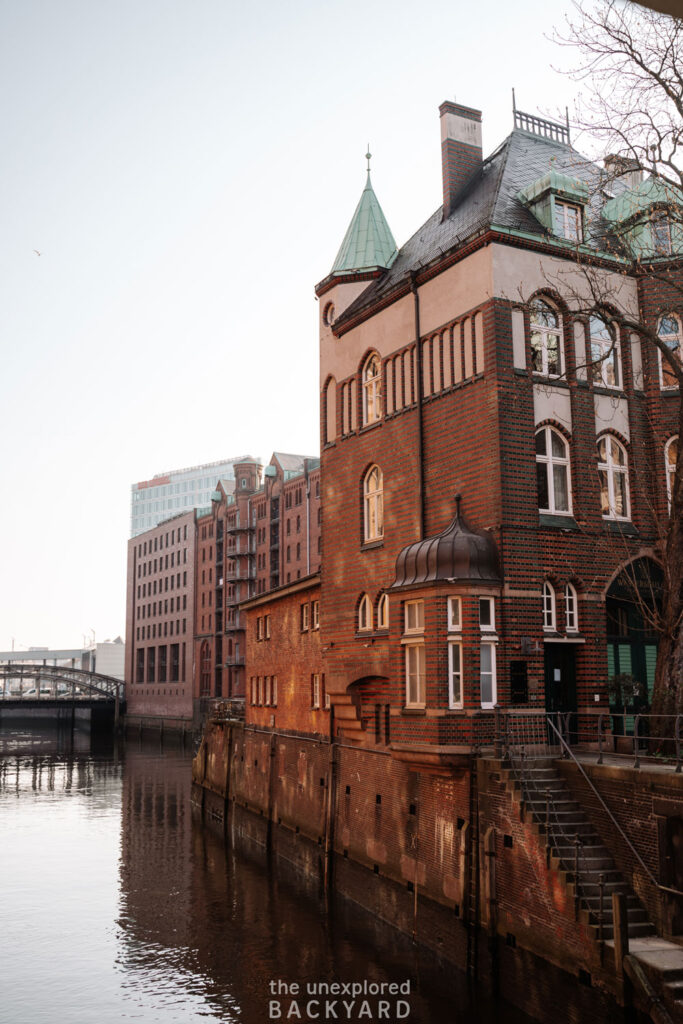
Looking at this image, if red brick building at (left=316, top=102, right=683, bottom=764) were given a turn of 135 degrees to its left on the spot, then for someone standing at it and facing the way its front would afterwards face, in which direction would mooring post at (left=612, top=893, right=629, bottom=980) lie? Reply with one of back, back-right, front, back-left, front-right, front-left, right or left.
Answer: back

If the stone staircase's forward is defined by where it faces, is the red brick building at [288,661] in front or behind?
behind

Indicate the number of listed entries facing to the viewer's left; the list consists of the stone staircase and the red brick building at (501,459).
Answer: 0

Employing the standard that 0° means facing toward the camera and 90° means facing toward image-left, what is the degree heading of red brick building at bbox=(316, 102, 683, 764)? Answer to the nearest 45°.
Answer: approximately 315°

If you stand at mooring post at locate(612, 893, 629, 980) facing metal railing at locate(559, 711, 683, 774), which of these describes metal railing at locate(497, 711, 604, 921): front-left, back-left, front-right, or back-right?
front-left

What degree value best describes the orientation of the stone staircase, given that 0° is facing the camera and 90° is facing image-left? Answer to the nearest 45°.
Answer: approximately 315°

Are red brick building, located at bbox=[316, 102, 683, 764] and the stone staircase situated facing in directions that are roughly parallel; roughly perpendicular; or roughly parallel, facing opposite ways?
roughly parallel

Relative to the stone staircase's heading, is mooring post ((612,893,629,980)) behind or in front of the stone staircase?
in front
